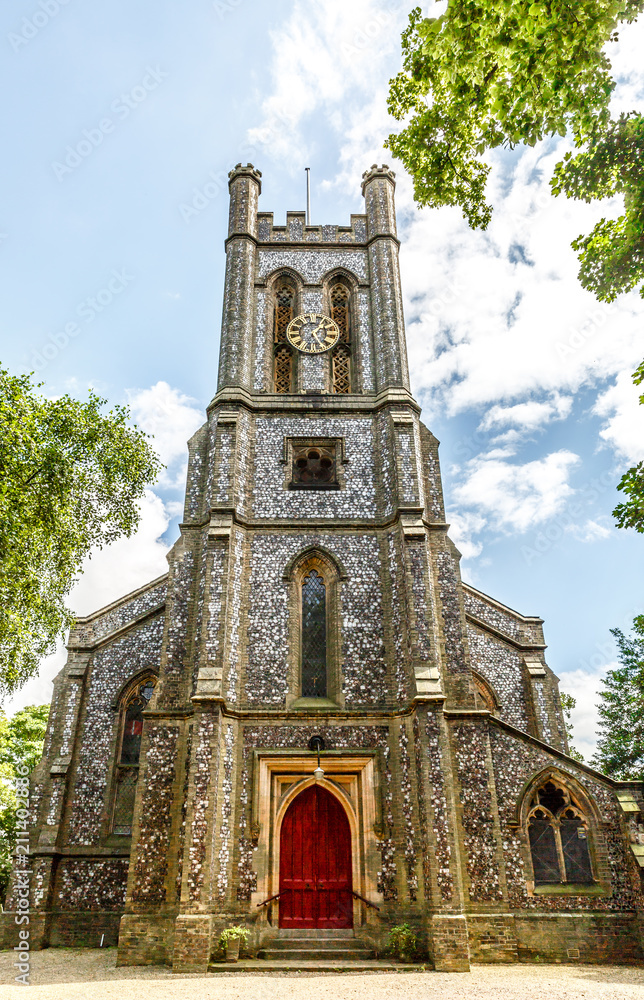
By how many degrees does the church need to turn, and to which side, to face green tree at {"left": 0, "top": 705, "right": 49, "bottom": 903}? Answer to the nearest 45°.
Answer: approximately 135° to its right

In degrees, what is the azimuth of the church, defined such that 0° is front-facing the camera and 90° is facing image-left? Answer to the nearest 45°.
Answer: approximately 0°

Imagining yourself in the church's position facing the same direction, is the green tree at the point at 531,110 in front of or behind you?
in front

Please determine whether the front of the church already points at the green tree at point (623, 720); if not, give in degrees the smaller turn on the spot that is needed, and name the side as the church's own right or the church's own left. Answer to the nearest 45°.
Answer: approximately 135° to the church's own left

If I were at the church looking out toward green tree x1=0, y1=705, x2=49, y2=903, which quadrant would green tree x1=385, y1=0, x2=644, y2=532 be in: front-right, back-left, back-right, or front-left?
back-left
